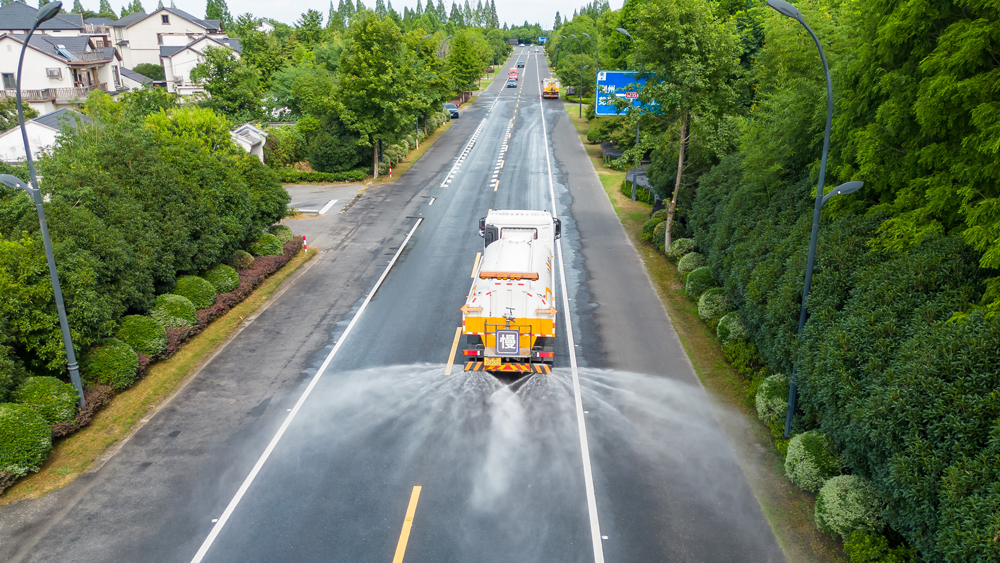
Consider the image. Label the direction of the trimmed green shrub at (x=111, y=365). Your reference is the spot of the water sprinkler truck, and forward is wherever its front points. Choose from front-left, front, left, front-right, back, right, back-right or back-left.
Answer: left

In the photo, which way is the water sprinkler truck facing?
away from the camera

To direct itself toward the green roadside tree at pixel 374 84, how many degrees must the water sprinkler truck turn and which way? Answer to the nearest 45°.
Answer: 0° — it already faces it

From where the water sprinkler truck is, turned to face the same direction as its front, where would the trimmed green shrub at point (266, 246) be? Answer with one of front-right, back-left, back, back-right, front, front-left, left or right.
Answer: front-left

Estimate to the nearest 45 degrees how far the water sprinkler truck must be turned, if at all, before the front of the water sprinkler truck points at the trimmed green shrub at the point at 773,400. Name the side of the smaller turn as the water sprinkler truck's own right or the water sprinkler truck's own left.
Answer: approximately 90° to the water sprinkler truck's own right

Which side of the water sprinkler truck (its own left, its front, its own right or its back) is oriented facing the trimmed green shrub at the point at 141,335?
left

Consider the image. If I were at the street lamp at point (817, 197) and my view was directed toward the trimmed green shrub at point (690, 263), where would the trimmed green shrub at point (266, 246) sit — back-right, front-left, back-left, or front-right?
front-left

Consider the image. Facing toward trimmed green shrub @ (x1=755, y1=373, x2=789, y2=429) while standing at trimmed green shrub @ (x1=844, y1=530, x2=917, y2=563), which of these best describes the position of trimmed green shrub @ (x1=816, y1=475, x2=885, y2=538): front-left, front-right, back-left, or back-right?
front-left

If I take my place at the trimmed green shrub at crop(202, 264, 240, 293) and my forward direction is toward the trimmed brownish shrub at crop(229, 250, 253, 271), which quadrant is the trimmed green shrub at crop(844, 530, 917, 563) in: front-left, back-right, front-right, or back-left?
back-right

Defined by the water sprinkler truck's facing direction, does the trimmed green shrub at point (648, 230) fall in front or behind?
in front

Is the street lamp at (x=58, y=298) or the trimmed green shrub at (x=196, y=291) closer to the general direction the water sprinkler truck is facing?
the trimmed green shrub

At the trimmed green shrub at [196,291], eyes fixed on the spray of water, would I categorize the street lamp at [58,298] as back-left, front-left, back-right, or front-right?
front-right

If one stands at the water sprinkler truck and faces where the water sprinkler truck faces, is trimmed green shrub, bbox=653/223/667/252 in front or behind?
in front

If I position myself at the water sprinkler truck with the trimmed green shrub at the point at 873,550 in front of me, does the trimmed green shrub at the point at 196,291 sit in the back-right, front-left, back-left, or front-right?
back-right

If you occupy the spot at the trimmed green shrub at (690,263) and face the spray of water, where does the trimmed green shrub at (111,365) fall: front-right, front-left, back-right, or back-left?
front-right

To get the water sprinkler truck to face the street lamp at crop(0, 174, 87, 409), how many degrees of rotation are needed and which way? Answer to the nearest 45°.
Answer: approximately 90° to its left

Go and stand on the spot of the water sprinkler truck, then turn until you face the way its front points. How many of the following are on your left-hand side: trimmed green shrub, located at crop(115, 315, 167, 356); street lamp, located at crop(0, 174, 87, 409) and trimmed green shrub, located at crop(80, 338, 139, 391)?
3

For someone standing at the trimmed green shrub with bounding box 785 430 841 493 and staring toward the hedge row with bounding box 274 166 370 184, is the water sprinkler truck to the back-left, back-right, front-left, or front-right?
front-left

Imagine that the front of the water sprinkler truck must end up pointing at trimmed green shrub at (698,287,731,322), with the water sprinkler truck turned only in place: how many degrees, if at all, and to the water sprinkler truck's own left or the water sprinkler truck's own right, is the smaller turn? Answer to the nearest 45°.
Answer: approximately 45° to the water sprinkler truck's own right
